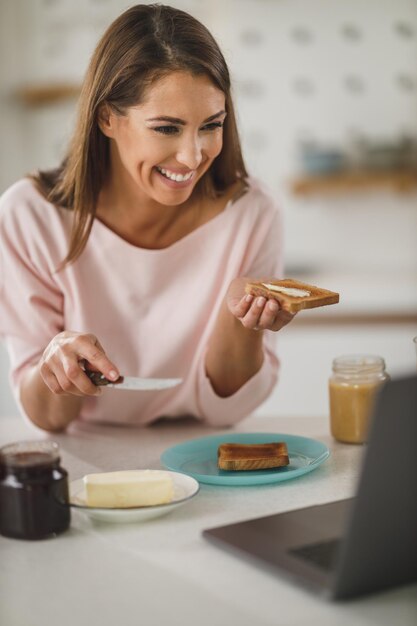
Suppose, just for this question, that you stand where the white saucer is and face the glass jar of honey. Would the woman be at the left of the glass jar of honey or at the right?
left

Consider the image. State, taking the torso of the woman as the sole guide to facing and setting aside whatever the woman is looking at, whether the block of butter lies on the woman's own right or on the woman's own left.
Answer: on the woman's own right

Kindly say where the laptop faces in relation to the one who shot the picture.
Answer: facing away from the viewer and to the left of the viewer

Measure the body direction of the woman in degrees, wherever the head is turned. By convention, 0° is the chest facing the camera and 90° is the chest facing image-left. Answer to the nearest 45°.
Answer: approximately 315°

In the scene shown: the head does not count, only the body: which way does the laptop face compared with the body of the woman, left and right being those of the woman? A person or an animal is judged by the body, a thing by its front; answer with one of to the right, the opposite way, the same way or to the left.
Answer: the opposite way
